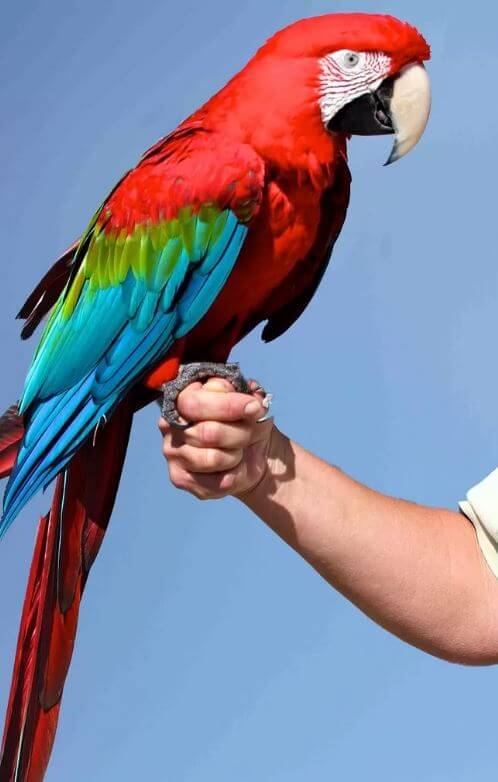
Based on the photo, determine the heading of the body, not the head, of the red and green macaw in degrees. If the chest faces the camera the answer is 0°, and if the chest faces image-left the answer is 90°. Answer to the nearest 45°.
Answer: approximately 270°
